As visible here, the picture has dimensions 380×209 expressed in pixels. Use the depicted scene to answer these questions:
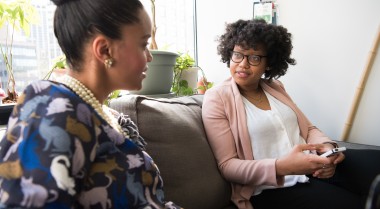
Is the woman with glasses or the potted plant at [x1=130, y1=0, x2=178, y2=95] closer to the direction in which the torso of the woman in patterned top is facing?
the woman with glasses

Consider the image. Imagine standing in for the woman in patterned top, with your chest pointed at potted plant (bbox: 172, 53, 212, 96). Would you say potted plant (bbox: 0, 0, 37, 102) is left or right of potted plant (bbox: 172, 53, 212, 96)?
left

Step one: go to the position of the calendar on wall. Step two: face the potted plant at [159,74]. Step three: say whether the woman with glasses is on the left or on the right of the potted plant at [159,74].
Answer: left

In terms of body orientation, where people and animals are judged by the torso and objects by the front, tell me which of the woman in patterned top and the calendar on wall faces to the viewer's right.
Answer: the woman in patterned top

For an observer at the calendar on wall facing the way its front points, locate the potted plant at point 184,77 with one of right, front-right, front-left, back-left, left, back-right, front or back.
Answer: front-right

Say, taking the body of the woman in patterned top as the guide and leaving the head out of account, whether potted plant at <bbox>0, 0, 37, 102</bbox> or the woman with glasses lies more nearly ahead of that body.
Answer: the woman with glasses

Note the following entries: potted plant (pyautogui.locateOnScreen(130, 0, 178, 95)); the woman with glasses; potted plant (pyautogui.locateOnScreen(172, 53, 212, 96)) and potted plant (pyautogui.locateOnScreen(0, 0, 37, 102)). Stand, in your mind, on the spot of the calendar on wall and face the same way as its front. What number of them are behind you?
0

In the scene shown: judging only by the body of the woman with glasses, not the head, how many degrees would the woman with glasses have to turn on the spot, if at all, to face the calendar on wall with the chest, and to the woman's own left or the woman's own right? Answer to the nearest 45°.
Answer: approximately 135° to the woman's own left

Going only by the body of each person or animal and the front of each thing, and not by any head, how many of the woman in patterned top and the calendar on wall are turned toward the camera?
1

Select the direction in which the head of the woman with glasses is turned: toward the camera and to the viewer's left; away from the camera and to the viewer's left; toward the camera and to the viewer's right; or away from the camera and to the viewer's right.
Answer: toward the camera and to the viewer's left

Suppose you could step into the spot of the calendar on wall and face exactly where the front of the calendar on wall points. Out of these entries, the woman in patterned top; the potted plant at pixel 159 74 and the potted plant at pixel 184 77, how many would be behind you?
0

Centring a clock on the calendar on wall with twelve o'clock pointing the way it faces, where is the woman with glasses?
The woman with glasses is roughly at 12 o'clock from the calendar on wall.

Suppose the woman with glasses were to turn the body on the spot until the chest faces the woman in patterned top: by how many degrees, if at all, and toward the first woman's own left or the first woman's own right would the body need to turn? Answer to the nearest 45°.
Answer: approximately 90° to the first woman's own right

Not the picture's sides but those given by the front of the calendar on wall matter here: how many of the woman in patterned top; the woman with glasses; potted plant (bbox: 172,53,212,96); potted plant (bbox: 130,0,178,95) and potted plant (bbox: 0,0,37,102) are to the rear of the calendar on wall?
0

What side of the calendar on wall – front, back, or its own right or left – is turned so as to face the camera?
front

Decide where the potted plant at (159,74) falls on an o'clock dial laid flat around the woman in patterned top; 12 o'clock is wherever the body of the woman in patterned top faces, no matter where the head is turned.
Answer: The potted plant is roughly at 10 o'clock from the woman in patterned top.

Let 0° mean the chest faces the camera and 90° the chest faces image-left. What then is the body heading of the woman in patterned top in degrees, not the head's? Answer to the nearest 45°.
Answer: approximately 270°

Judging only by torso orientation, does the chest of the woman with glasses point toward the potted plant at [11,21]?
no
